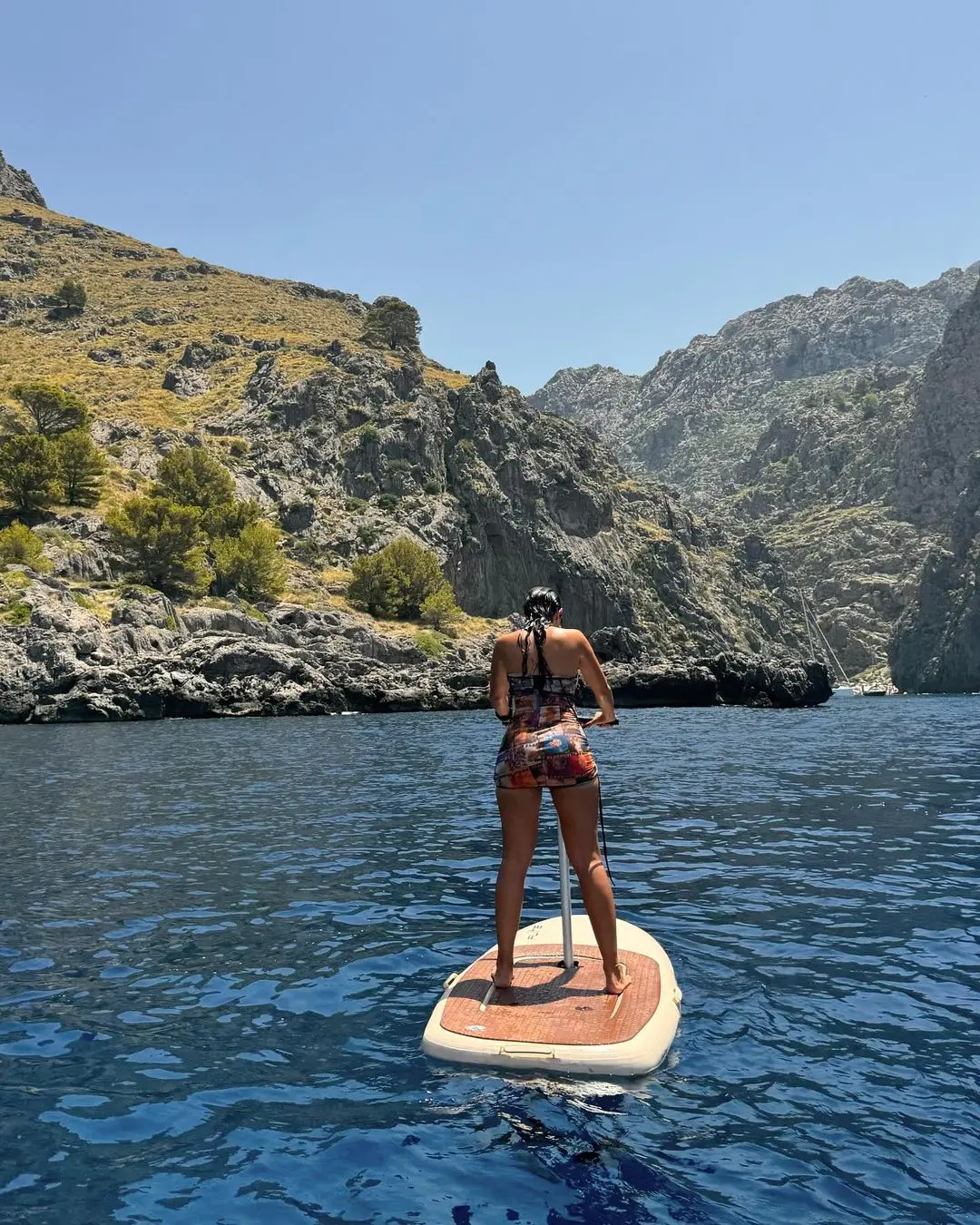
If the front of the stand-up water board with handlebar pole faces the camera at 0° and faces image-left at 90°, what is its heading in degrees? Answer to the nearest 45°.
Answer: approximately 180°

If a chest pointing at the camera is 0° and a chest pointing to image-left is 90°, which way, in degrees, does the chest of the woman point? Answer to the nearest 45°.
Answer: approximately 180°
